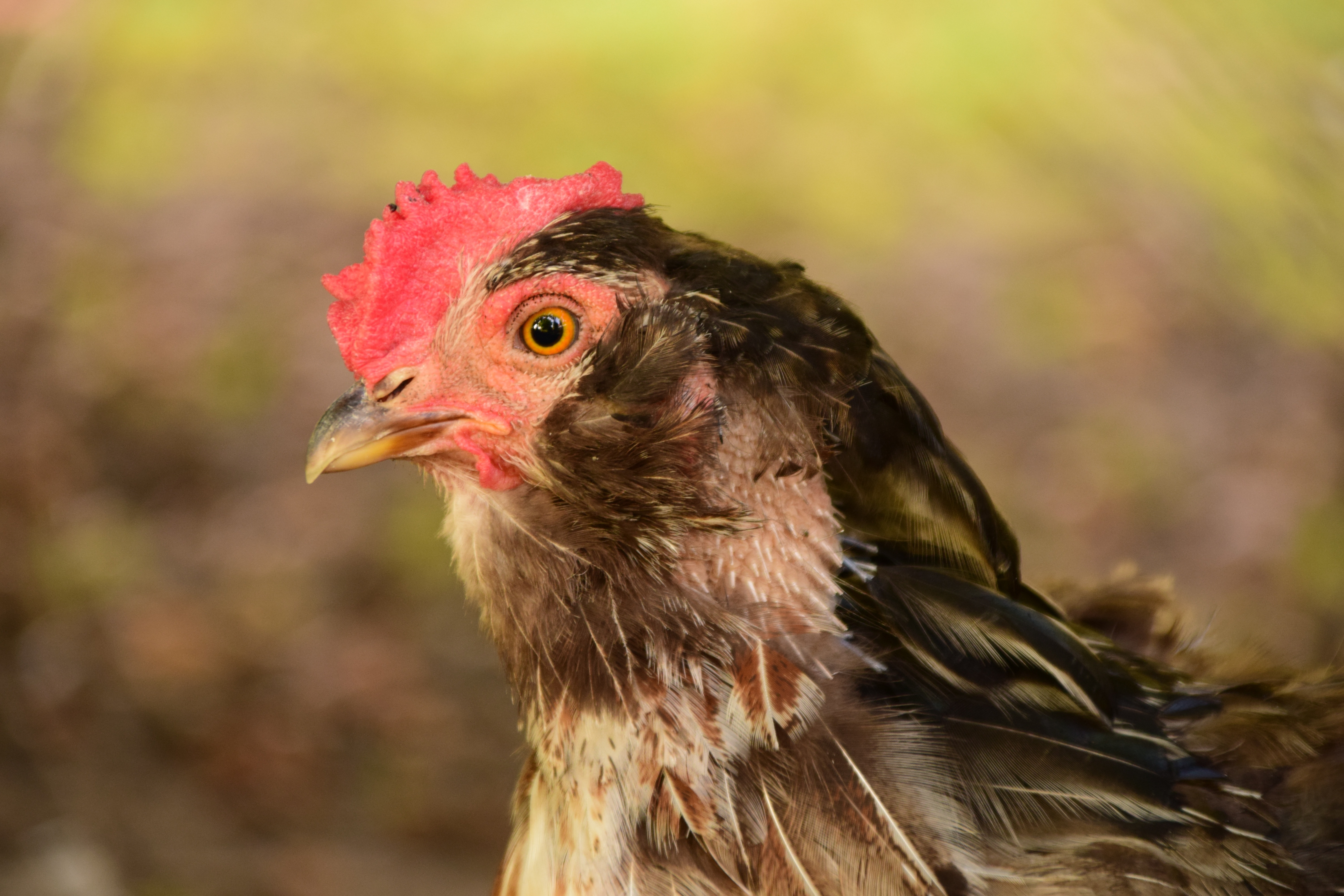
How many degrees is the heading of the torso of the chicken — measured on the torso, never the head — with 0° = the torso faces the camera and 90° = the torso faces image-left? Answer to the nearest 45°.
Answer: approximately 90°
